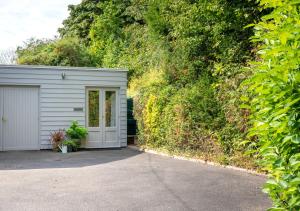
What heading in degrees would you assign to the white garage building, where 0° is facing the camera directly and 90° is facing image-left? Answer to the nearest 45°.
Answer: approximately 0°

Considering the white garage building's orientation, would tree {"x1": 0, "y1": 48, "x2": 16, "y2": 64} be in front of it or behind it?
behind

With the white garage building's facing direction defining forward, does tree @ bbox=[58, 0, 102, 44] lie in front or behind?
behind

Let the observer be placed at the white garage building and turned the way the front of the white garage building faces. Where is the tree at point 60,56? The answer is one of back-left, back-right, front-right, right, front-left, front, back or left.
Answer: back
